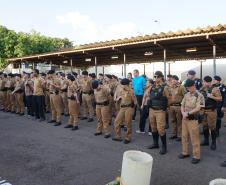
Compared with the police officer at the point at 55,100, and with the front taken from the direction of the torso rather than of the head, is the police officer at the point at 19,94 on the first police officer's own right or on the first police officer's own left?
on the first police officer's own right

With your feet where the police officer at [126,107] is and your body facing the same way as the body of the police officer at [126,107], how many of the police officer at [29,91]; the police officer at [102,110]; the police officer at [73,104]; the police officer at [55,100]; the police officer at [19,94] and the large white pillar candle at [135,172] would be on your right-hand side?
5

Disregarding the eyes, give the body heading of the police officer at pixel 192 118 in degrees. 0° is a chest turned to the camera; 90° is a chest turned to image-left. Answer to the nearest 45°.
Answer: approximately 45°

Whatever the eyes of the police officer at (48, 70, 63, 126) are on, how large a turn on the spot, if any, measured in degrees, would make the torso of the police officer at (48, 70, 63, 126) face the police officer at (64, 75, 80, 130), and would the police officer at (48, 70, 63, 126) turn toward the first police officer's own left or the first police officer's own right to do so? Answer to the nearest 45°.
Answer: approximately 90° to the first police officer's own left

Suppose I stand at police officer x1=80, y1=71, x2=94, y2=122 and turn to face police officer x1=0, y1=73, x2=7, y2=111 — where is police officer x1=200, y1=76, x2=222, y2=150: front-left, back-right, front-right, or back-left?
back-left

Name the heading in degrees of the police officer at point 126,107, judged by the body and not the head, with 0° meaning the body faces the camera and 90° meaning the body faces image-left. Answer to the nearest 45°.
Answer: approximately 45°

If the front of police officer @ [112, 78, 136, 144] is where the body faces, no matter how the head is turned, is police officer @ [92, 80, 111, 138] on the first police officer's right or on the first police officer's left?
on the first police officer's right

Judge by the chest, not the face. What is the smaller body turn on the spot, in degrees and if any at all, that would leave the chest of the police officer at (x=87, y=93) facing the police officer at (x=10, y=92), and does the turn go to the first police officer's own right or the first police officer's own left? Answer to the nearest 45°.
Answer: approximately 90° to the first police officer's own right

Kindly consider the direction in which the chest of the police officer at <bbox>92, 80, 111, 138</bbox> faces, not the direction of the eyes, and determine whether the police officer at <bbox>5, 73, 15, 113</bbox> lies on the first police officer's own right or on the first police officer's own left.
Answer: on the first police officer's own right

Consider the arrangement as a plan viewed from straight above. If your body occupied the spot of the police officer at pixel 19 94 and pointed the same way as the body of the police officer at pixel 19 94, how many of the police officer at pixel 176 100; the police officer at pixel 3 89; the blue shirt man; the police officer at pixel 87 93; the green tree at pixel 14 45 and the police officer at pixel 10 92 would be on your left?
3
